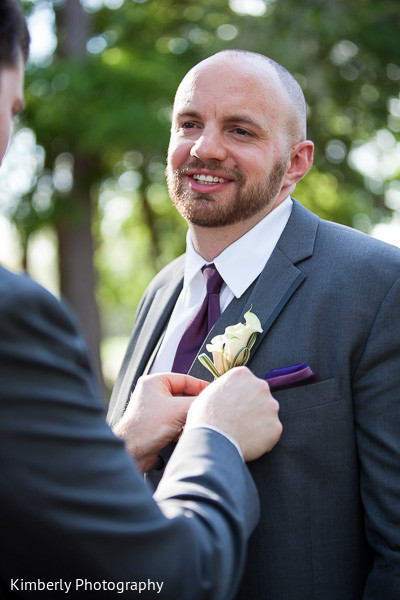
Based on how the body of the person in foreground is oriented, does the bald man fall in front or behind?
in front

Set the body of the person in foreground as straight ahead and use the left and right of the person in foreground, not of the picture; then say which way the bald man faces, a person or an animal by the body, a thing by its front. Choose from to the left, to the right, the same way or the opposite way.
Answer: the opposite way

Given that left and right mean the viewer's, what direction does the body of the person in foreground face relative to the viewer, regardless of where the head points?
facing away from the viewer and to the right of the viewer

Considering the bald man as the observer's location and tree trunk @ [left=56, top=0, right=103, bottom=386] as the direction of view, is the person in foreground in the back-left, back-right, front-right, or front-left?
back-left

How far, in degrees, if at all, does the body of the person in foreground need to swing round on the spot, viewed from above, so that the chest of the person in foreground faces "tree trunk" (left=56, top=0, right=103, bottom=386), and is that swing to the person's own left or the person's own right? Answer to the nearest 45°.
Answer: approximately 45° to the person's own left

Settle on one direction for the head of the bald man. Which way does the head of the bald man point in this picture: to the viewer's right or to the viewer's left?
to the viewer's left

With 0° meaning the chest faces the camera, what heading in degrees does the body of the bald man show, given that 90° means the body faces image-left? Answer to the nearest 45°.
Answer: approximately 45°

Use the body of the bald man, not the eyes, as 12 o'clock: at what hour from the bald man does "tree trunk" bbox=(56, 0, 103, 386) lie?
The tree trunk is roughly at 4 o'clock from the bald man.
